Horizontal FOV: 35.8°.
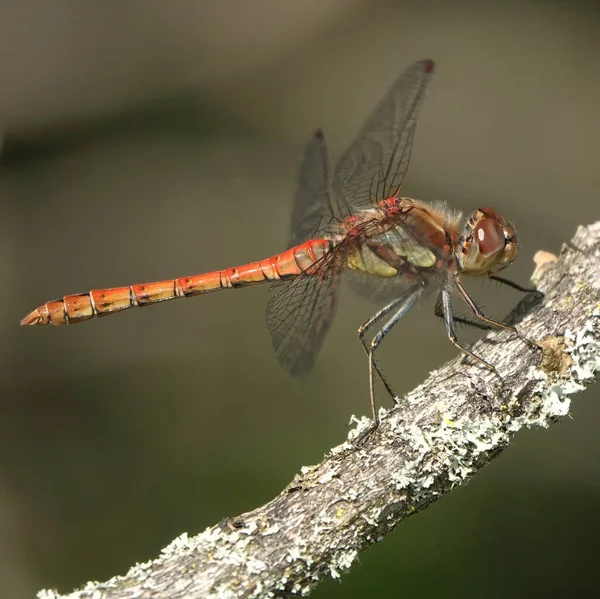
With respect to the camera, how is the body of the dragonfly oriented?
to the viewer's right
